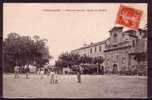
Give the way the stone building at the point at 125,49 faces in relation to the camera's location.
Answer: facing the viewer and to the left of the viewer
